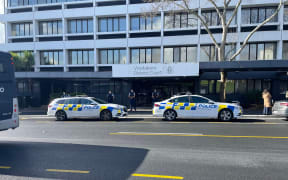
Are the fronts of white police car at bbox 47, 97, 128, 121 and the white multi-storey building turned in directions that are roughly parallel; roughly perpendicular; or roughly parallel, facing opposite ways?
roughly perpendicular

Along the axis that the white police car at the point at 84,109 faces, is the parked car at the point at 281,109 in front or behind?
in front

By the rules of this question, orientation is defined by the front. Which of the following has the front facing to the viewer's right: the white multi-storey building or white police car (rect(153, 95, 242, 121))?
the white police car

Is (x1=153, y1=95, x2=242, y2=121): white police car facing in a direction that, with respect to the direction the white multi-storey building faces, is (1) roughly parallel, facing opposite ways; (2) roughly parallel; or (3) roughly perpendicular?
roughly perpendicular

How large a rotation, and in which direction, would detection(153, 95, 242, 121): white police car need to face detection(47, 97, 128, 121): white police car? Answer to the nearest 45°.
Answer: approximately 180°

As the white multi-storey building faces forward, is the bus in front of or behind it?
in front

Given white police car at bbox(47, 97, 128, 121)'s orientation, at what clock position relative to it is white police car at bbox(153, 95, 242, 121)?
white police car at bbox(153, 95, 242, 121) is roughly at 1 o'clock from white police car at bbox(47, 97, 128, 121).

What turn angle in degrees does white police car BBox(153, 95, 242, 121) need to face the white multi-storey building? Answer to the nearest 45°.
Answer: approximately 135° to its left

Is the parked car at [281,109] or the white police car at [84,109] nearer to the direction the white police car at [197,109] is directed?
the parked car

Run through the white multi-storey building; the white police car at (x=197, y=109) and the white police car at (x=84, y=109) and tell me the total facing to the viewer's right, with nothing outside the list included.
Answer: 2

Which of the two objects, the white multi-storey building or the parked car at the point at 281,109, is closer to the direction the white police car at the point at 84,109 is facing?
the parked car

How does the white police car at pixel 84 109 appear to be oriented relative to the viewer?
to the viewer's right

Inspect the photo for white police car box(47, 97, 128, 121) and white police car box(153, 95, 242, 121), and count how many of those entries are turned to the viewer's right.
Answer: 2

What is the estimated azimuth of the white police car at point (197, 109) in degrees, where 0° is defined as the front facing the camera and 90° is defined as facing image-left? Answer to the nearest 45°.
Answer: approximately 270°

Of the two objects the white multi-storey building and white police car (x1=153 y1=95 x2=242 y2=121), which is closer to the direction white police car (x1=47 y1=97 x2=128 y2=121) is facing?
the white police car
